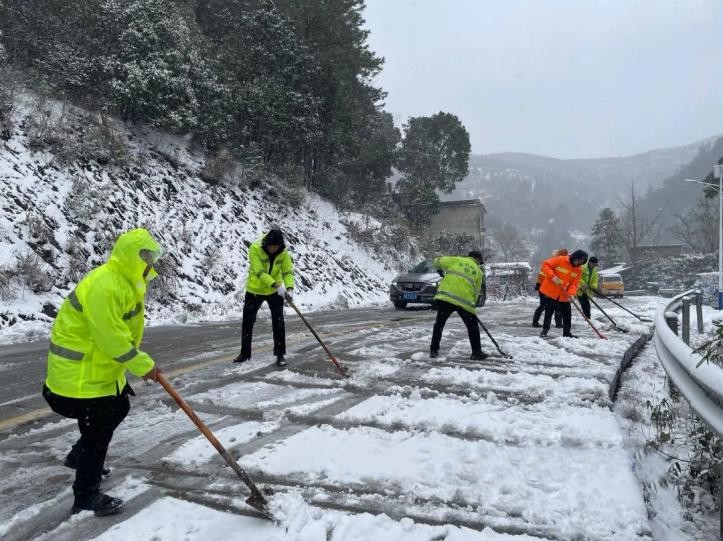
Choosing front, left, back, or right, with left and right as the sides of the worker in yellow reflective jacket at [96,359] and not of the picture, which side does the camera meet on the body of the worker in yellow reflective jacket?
right

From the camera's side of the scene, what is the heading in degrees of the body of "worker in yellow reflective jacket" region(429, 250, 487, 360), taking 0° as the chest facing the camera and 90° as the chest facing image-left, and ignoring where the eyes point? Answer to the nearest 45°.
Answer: approximately 225°

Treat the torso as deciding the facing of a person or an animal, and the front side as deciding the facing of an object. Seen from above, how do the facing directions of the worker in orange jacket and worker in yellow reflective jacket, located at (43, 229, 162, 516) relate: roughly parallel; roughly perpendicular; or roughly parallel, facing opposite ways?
roughly perpendicular

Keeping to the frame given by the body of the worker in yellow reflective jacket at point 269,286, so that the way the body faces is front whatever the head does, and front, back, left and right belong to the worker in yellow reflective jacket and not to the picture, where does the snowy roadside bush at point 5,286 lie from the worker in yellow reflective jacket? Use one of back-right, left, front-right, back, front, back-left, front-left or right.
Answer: back-right

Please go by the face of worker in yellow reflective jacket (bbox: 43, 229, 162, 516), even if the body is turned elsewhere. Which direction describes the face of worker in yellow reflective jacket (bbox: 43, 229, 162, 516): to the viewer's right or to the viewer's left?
to the viewer's right

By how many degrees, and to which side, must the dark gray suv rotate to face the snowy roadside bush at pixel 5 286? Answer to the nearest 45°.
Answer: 0° — it already faces it

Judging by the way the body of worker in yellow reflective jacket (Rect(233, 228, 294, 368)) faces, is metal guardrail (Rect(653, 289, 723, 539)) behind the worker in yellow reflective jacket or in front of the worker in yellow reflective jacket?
in front

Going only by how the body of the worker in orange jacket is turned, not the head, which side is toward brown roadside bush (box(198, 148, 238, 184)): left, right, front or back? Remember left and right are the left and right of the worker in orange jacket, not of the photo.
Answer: back

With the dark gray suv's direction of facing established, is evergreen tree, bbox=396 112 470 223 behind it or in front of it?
behind

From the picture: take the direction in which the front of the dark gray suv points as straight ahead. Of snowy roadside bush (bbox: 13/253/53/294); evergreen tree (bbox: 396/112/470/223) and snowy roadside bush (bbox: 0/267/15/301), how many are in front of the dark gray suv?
2

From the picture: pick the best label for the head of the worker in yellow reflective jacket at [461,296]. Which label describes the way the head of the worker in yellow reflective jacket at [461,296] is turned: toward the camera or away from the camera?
away from the camera

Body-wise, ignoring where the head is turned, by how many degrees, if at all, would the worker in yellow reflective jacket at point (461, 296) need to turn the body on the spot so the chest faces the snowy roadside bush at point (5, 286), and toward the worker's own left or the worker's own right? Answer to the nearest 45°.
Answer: approximately 135° to the worker's own left

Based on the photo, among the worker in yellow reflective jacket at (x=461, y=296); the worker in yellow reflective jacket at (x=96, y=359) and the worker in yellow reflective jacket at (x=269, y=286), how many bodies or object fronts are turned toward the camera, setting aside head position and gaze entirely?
1

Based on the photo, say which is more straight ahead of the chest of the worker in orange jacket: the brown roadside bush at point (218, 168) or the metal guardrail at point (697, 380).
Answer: the metal guardrail

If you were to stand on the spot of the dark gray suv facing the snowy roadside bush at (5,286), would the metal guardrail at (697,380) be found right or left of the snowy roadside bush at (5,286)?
left

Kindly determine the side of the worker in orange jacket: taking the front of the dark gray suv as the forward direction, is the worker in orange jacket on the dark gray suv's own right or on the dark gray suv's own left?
on the dark gray suv's own left
